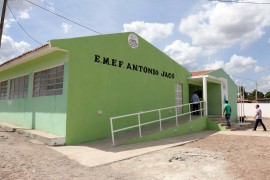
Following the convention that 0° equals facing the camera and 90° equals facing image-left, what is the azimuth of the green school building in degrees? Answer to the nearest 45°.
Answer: approximately 315°
